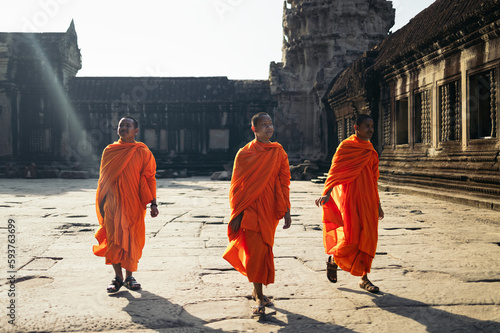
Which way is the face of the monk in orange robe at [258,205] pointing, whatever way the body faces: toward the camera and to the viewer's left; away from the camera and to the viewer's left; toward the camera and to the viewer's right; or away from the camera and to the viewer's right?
toward the camera and to the viewer's right

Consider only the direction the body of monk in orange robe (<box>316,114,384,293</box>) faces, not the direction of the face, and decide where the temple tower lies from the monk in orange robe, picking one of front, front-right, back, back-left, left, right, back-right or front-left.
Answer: back-left

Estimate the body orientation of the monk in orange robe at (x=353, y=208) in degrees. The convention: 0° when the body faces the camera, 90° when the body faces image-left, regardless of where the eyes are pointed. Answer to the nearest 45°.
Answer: approximately 315°

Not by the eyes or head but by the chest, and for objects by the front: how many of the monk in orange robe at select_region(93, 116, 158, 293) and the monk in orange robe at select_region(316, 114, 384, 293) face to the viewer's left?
0

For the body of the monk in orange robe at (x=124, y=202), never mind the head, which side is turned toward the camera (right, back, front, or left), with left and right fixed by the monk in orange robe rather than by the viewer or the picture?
front

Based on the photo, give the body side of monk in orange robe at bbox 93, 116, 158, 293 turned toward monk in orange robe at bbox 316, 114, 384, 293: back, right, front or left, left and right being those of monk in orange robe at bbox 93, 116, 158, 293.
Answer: left

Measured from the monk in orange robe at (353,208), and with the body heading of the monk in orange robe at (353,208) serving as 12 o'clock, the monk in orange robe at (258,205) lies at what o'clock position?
the monk in orange robe at (258,205) is roughly at 3 o'clock from the monk in orange robe at (353,208).

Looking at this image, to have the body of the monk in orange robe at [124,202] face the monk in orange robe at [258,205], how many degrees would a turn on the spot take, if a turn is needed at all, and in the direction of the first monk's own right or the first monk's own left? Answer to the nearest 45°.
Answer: approximately 45° to the first monk's own left

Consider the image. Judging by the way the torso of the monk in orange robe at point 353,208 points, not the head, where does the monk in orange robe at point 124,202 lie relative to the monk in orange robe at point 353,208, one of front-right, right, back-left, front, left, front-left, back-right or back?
back-right

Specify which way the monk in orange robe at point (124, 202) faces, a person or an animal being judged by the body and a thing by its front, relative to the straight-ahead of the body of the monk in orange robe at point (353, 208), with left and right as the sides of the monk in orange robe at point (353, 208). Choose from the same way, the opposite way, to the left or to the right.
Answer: the same way
